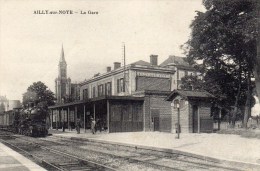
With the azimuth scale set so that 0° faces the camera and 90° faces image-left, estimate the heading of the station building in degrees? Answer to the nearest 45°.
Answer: approximately 45°

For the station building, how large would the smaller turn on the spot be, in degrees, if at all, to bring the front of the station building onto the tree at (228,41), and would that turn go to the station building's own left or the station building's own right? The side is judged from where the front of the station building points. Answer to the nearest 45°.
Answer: approximately 90° to the station building's own left
